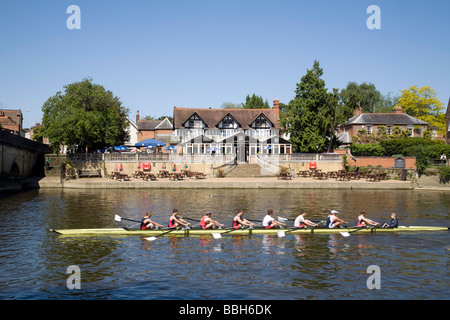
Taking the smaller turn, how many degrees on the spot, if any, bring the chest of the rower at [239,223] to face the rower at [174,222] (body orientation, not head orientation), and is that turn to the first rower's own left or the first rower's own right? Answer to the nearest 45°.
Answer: approximately 180°

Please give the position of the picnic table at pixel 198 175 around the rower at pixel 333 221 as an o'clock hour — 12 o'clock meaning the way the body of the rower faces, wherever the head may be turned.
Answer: The picnic table is roughly at 8 o'clock from the rower.

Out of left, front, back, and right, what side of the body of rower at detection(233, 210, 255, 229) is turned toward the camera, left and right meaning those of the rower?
right

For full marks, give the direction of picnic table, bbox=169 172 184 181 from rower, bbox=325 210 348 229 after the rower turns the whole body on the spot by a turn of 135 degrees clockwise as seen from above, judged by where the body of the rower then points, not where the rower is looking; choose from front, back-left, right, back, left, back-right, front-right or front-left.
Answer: right

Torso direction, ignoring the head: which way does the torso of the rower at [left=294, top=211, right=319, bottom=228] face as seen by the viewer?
to the viewer's right

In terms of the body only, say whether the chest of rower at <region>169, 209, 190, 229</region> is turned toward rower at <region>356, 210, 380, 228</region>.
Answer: yes

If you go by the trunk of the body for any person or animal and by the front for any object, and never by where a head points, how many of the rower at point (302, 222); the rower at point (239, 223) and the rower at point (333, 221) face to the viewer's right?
3

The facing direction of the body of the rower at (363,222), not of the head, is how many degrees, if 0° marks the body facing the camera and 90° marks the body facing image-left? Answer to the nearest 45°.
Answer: approximately 270°

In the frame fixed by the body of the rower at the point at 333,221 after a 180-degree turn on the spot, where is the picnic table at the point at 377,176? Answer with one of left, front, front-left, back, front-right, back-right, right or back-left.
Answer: right

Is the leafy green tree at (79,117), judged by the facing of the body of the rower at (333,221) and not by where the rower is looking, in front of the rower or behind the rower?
behind

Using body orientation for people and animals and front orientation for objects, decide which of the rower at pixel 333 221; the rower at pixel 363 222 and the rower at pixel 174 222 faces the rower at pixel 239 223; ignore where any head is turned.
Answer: the rower at pixel 174 222

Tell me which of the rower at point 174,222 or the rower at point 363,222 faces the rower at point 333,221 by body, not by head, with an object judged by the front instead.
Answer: the rower at point 174,222

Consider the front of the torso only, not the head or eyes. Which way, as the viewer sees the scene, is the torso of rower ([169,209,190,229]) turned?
to the viewer's right

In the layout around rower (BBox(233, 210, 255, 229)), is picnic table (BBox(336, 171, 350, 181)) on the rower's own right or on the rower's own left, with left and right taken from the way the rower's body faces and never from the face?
on the rower's own left
